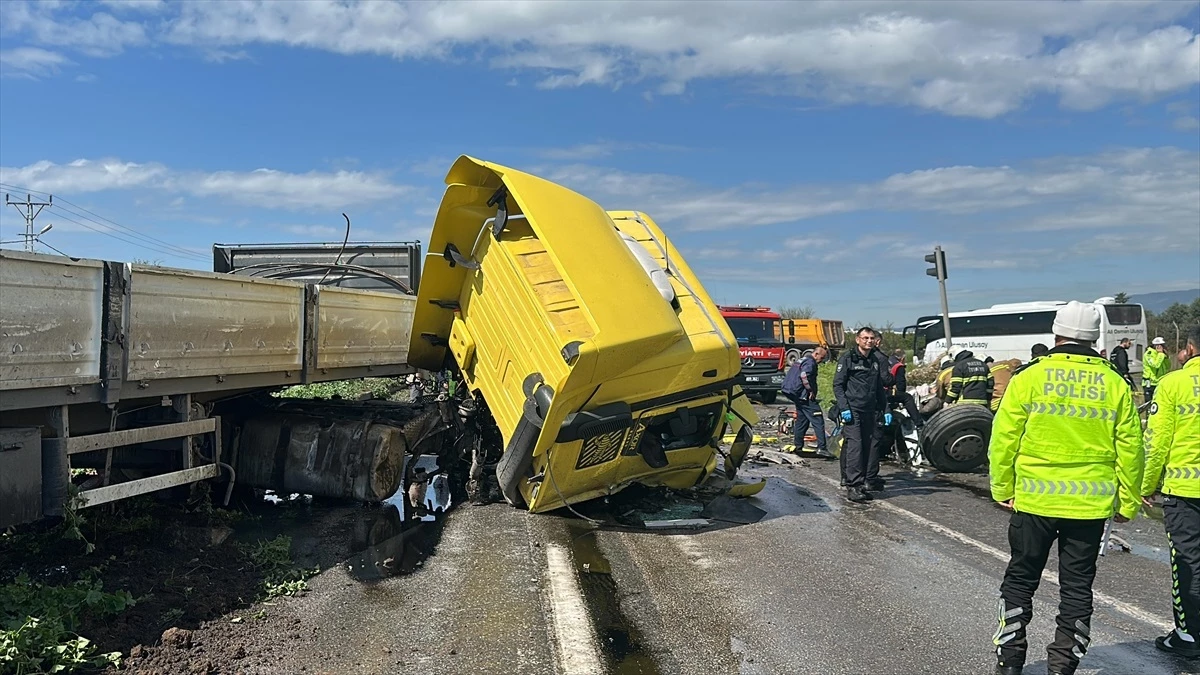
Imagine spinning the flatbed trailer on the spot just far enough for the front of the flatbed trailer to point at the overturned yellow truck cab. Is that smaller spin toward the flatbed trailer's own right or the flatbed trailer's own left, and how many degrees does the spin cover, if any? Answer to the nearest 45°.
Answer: approximately 45° to the flatbed trailer's own right

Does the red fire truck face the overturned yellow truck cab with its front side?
yes

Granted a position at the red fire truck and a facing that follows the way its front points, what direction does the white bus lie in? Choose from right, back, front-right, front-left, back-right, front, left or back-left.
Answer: back-left

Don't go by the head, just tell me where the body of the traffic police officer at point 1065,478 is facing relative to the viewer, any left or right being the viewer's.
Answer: facing away from the viewer

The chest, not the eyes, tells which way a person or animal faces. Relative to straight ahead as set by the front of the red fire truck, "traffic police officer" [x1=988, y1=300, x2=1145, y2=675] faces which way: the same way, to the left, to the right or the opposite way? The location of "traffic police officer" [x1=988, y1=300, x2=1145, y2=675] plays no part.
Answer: the opposite way

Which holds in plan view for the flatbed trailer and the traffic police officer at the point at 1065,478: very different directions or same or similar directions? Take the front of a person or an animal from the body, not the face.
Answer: same or similar directions

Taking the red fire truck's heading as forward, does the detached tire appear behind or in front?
in front

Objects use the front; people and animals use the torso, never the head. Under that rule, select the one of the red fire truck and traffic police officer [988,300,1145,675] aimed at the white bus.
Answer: the traffic police officer

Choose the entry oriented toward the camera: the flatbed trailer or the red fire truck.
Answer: the red fire truck

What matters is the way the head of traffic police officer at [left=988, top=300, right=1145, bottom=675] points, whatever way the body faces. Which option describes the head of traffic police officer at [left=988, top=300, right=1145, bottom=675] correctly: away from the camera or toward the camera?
away from the camera

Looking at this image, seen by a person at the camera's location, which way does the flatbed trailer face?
facing away from the viewer and to the right of the viewer

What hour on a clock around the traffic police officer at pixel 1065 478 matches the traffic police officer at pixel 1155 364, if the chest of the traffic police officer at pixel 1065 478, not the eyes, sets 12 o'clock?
the traffic police officer at pixel 1155 364 is roughly at 12 o'clock from the traffic police officer at pixel 1065 478.

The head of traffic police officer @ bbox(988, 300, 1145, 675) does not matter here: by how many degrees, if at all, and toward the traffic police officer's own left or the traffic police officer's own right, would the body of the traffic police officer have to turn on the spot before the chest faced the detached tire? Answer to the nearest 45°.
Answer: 0° — they already face it

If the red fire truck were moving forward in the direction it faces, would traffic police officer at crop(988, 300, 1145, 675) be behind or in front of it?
in front

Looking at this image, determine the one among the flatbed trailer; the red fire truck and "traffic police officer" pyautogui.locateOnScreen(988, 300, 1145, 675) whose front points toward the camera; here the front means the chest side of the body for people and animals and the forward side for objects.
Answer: the red fire truck

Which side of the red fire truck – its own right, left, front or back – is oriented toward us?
front
